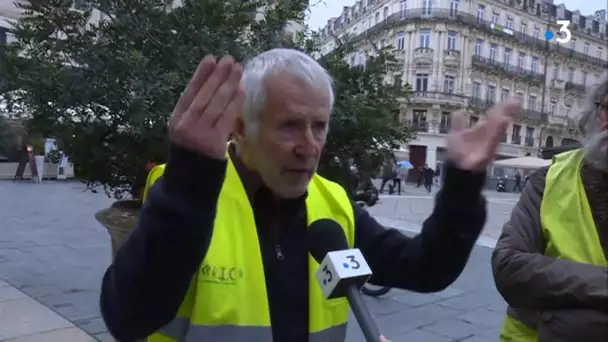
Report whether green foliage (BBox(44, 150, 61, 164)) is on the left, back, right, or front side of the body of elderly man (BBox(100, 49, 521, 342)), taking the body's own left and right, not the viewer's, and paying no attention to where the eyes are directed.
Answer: back

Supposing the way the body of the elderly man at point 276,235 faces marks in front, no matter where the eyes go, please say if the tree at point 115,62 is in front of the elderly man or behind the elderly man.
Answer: behind

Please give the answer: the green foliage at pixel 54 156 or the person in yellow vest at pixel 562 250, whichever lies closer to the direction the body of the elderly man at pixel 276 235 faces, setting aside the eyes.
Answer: the person in yellow vest

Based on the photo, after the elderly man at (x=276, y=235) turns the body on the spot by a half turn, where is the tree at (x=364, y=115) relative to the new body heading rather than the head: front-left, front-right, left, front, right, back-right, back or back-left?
front-right

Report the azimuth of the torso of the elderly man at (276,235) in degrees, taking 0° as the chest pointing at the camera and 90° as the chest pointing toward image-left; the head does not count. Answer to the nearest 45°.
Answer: approximately 315°

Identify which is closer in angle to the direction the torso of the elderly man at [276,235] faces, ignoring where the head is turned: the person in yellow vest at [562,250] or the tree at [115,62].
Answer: the person in yellow vest
